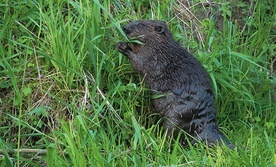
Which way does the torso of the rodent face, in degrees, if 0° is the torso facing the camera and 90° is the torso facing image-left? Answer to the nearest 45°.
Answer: approximately 90°
